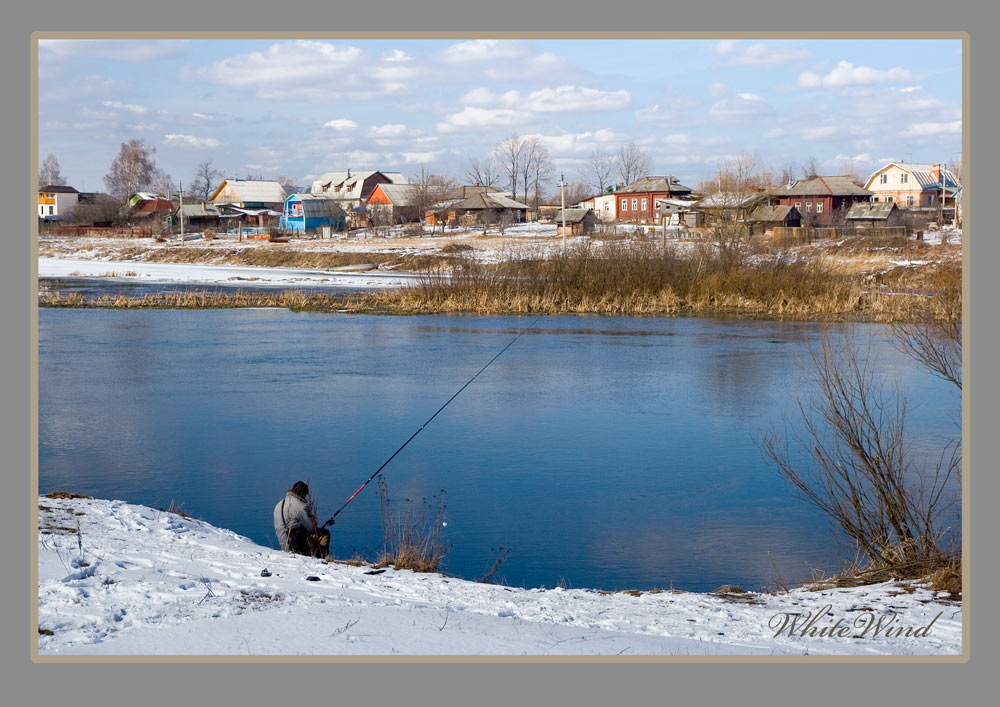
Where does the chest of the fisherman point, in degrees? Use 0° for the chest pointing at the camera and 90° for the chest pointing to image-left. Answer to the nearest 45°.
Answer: approximately 225°

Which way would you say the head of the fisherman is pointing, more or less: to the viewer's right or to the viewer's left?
to the viewer's right
